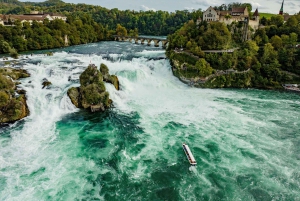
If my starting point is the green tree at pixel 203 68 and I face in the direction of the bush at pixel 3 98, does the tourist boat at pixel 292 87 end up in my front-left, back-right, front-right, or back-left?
back-left

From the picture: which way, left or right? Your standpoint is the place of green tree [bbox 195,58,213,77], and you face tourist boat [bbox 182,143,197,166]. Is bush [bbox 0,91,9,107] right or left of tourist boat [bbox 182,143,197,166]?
right
